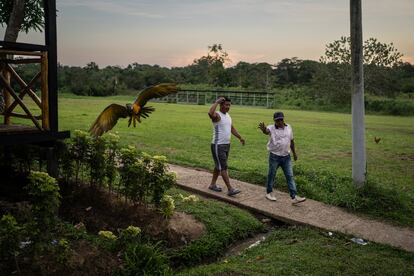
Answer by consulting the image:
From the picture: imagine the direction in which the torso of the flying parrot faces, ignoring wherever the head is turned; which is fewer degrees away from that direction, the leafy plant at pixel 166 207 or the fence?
the leafy plant
